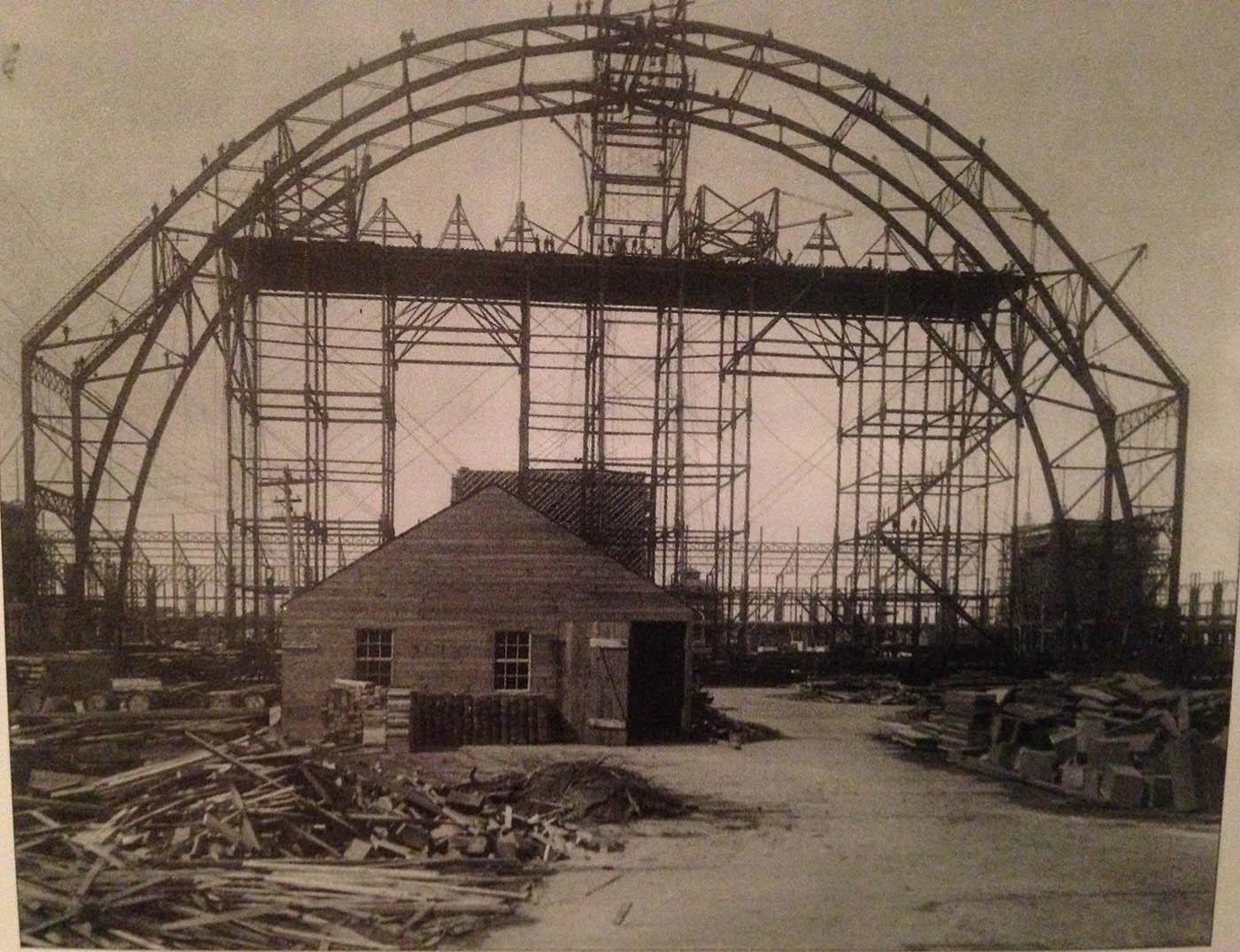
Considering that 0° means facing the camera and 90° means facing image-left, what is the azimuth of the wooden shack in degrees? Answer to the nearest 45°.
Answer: approximately 0°
